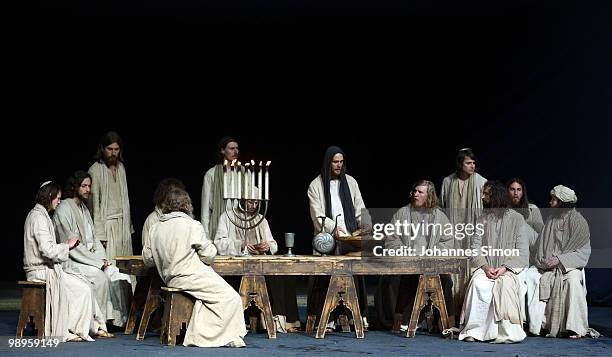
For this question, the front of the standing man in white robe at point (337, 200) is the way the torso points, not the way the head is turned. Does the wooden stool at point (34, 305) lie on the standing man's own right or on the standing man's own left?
on the standing man's own right

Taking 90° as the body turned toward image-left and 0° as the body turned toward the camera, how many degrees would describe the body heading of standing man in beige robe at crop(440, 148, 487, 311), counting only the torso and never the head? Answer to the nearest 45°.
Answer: approximately 0°

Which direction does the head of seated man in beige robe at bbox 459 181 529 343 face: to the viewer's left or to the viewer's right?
to the viewer's left

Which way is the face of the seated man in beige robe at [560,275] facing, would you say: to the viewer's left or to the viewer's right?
to the viewer's left

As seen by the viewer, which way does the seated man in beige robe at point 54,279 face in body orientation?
to the viewer's right

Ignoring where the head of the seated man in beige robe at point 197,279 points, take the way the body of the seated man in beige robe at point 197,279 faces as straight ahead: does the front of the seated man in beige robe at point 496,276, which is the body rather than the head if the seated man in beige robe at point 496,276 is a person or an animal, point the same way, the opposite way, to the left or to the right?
the opposite way
